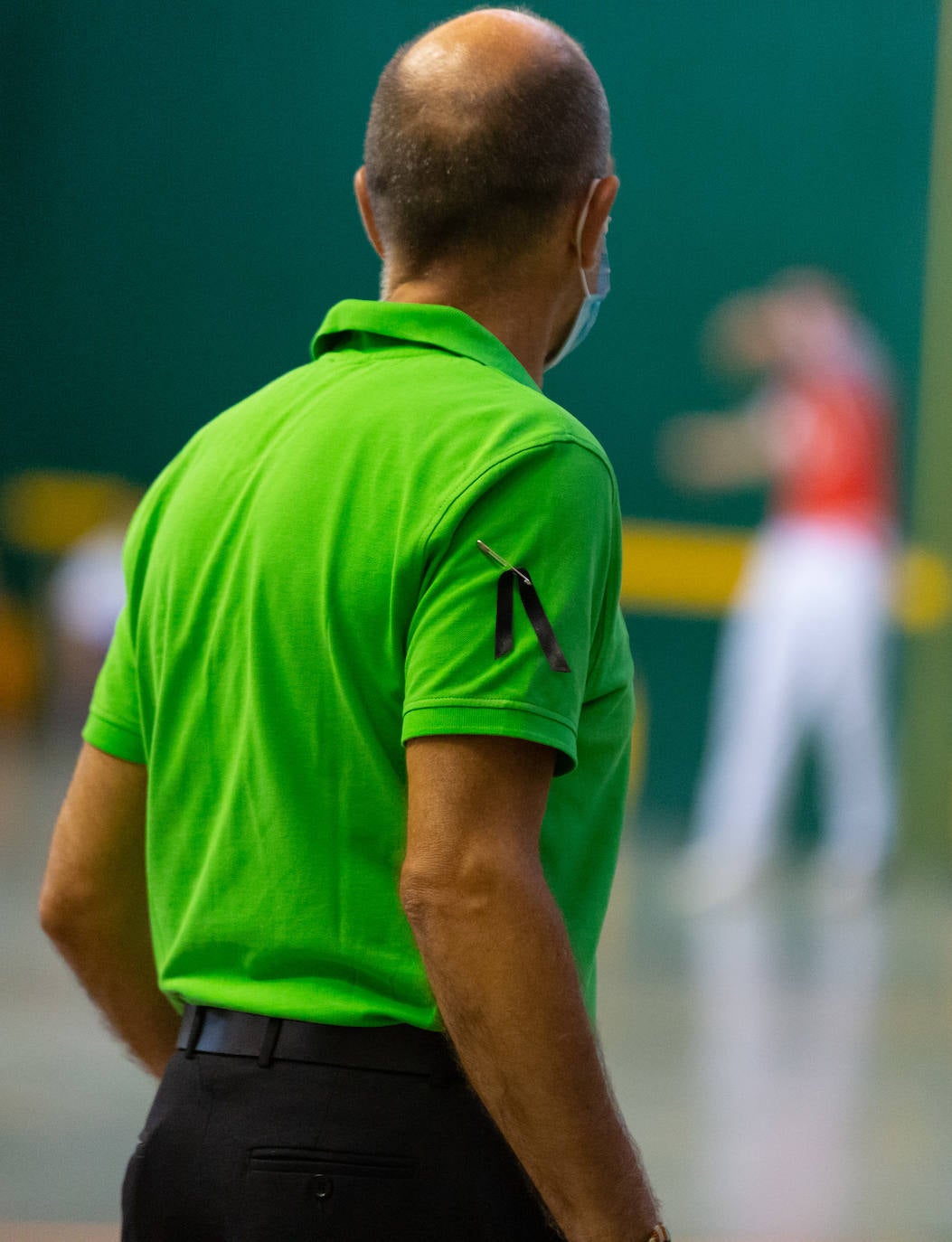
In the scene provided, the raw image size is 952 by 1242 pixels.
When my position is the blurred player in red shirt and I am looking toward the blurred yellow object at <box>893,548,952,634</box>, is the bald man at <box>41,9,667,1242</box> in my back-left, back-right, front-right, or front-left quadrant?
back-right

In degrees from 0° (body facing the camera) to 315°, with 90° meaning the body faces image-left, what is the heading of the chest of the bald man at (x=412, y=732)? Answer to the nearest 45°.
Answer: approximately 225°

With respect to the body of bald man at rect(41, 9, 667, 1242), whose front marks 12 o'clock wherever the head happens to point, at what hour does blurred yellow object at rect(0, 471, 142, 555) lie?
The blurred yellow object is roughly at 10 o'clock from the bald man.

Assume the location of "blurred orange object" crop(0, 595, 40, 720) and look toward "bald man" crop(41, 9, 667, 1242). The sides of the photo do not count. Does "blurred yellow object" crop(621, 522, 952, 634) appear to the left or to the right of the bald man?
left

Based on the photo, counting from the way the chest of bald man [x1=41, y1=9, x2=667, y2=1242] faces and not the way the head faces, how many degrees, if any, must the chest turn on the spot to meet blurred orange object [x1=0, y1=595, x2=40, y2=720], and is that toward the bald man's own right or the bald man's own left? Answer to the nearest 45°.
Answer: approximately 45° to the bald man's own left

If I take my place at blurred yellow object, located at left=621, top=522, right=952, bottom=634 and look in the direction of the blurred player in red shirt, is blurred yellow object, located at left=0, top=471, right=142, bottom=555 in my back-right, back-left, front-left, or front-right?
back-right
